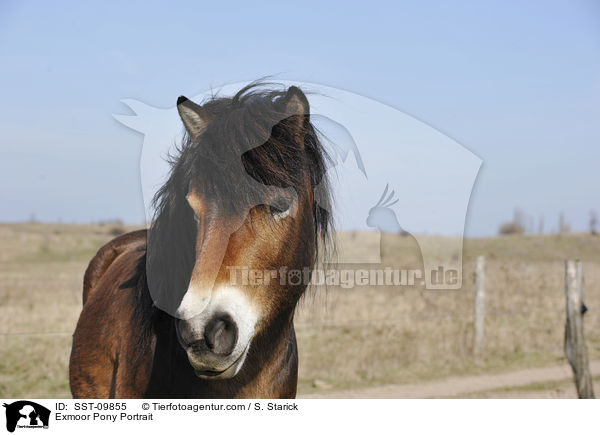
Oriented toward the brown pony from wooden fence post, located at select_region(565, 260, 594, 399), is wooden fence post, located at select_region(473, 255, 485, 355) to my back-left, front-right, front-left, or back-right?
back-right

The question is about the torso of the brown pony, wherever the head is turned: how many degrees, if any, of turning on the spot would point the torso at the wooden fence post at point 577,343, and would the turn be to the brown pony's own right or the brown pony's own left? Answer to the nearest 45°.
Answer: approximately 90° to the brown pony's own left

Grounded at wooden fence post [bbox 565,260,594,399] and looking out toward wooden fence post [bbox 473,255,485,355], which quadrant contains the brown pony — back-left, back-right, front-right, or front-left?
back-left

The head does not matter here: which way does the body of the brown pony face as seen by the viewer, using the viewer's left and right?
facing the viewer and to the right of the viewer

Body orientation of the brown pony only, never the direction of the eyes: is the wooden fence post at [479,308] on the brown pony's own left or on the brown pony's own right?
on the brown pony's own left
